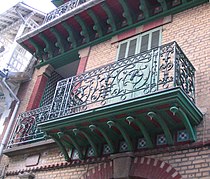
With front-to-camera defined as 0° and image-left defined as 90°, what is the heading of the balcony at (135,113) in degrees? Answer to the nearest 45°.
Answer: approximately 45°

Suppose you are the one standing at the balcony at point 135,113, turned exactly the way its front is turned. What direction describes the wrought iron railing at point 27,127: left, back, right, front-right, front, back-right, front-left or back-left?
right
